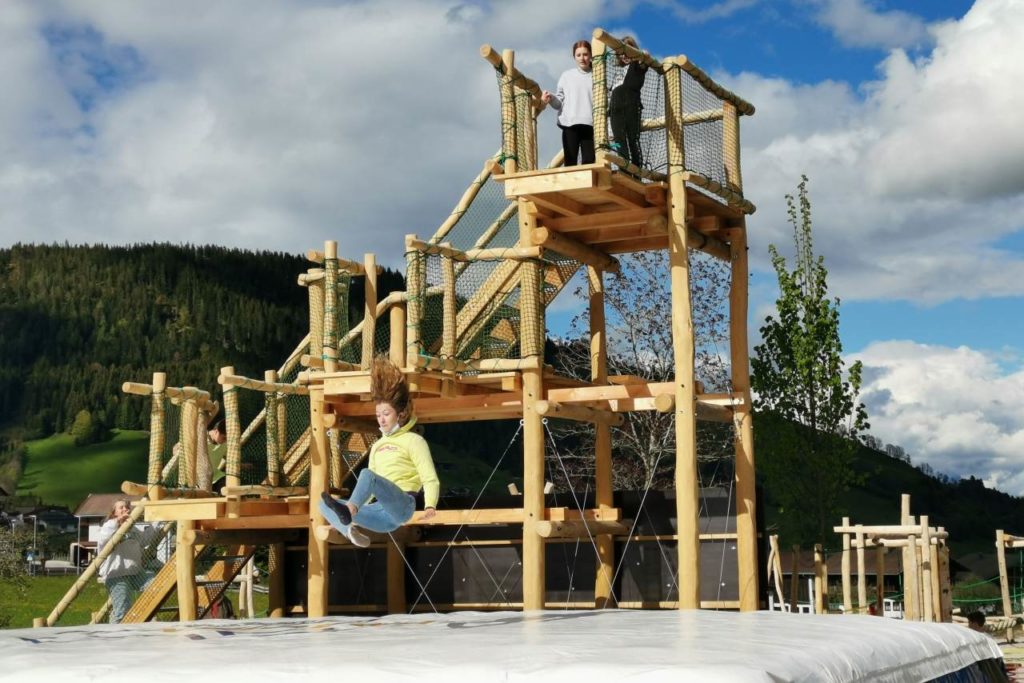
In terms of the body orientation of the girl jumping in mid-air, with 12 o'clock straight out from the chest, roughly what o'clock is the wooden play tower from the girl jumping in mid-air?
The wooden play tower is roughly at 5 o'clock from the girl jumping in mid-air.

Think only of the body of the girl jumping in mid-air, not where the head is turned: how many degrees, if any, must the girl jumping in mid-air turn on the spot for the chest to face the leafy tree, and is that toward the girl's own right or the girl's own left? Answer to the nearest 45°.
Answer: approximately 180°

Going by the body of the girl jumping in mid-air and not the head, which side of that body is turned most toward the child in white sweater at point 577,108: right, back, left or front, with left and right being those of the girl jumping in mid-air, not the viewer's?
back

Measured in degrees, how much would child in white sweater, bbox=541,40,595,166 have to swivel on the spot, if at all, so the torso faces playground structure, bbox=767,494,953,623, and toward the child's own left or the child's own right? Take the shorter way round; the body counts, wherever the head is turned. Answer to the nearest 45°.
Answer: approximately 135° to the child's own left

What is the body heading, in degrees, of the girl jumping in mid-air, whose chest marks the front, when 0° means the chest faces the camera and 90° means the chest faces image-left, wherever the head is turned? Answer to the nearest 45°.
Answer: approximately 45°

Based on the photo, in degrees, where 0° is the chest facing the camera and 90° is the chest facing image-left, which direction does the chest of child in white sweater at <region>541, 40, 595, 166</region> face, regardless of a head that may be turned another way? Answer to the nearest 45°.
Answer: approximately 0°
